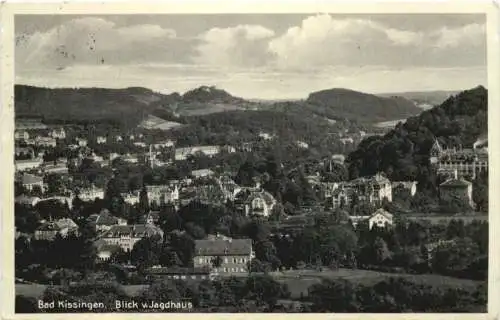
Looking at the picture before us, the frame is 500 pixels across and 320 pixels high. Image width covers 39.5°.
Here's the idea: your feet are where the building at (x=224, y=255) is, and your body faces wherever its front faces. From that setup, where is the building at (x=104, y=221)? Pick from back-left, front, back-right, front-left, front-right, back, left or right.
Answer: right

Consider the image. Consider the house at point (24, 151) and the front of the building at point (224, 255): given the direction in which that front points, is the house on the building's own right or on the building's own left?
on the building's own right

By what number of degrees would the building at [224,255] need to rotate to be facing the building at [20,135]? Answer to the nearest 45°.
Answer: approximately 90° to its right

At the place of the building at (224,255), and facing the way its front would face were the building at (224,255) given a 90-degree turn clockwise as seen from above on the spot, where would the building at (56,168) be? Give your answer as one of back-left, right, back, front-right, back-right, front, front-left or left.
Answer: front

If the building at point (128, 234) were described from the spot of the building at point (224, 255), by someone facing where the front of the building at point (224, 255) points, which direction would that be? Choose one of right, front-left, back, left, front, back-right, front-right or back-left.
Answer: right

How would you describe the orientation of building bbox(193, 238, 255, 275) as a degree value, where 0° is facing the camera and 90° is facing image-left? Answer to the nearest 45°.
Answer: approximately 0°

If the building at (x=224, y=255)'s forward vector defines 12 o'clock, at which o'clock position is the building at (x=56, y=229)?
the building at (x=56, y=229) is roughly at 3 o'clock from the building at (x=224, y=255).

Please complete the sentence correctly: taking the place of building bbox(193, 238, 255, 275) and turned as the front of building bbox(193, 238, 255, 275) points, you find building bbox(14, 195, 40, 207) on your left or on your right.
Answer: on your right

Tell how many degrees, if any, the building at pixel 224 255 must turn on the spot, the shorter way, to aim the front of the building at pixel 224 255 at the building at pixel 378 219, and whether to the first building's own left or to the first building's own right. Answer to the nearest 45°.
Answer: approximately 90° to the first building's own left

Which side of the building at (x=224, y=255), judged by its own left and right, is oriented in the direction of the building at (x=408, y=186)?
back

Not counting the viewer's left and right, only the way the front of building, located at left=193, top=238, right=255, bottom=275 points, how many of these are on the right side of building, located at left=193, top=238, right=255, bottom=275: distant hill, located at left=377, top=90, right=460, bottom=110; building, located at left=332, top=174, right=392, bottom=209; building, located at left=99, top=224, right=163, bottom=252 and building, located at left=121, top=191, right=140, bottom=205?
2
